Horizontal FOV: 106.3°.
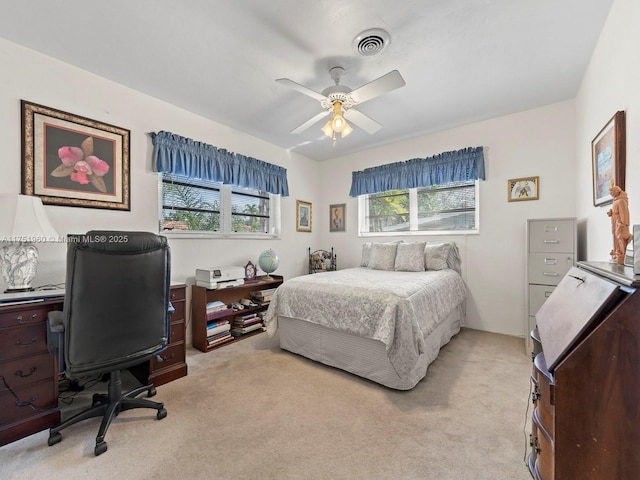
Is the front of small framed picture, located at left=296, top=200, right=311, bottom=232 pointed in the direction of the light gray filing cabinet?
yes

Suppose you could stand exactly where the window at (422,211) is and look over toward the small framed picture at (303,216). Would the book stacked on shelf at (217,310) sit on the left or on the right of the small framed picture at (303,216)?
left

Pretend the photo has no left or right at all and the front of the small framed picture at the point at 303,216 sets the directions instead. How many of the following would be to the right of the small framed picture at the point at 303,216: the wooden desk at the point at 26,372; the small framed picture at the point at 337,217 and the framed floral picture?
2

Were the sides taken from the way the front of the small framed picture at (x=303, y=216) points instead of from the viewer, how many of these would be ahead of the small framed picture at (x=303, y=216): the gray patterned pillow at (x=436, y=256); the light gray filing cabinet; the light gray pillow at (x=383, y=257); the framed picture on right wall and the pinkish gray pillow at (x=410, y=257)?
5

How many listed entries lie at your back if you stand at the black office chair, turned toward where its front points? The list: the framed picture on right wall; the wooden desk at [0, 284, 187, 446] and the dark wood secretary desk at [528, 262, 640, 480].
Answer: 2

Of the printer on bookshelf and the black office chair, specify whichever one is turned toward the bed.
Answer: the printer on bookshelf

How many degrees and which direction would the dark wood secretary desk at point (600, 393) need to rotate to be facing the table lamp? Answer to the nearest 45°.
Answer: approximately 45° to its left

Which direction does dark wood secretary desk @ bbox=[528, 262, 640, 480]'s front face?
to the viewer's left

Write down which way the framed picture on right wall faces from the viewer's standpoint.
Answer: facing to the left of the viewer

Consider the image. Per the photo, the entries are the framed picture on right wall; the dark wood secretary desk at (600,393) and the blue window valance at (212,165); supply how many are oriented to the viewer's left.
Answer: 2

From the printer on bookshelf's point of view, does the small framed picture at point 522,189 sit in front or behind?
in front
